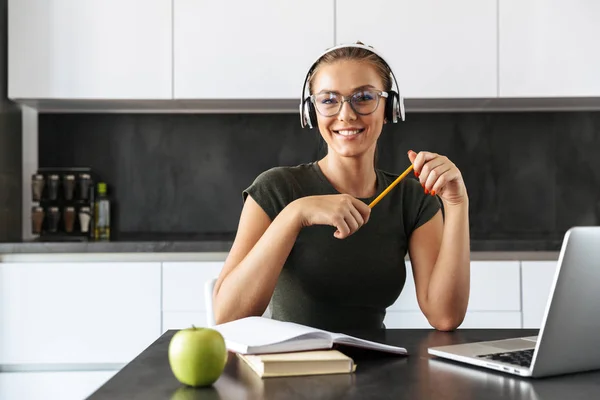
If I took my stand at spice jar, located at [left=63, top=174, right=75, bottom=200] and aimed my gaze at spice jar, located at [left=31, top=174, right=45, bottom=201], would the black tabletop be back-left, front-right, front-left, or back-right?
back-left

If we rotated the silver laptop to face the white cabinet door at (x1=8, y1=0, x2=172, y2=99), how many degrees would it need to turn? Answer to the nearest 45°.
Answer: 0° — it already faces it

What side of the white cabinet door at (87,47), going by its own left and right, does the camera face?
front

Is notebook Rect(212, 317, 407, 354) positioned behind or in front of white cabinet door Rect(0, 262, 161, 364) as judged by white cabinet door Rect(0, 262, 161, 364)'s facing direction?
in front

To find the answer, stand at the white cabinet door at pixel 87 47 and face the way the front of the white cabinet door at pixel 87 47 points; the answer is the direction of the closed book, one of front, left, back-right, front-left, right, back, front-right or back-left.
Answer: front

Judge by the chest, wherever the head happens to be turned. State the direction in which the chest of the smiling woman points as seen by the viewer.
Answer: toward the camera

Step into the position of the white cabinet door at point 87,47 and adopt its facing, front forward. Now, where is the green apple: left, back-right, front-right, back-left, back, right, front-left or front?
front

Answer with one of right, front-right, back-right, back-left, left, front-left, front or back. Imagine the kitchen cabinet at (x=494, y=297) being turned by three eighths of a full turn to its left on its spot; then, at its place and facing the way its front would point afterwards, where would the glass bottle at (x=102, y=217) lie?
back-left

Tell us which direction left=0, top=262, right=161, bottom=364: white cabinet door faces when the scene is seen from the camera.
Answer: facing the viewer

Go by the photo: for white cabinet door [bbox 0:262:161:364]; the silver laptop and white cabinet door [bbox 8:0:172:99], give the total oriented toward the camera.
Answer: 2

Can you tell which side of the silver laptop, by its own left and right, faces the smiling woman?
front

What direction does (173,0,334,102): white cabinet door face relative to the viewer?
toward the camera
